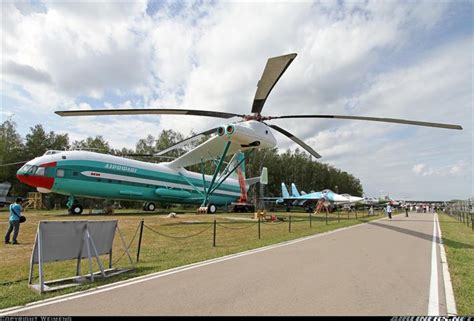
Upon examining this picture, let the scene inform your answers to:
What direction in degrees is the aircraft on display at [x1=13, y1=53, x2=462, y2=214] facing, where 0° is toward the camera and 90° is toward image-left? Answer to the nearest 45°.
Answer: approximately 45°
